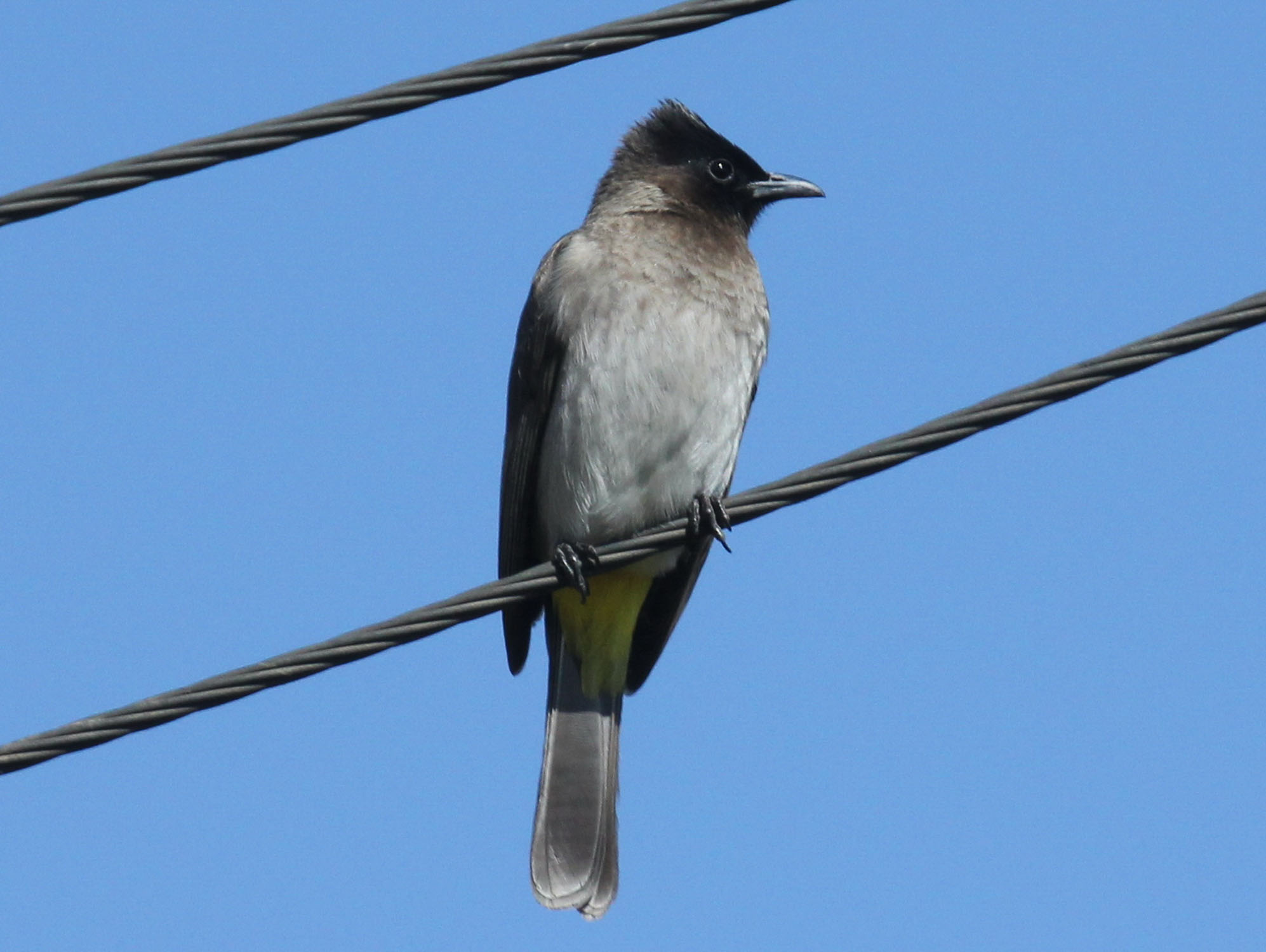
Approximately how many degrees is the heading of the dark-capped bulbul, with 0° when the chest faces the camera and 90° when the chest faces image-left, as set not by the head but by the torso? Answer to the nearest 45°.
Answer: approximately 315°

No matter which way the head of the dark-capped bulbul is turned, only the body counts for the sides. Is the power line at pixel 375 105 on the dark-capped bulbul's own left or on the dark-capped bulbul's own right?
on the dark-capped bulbul's own right
